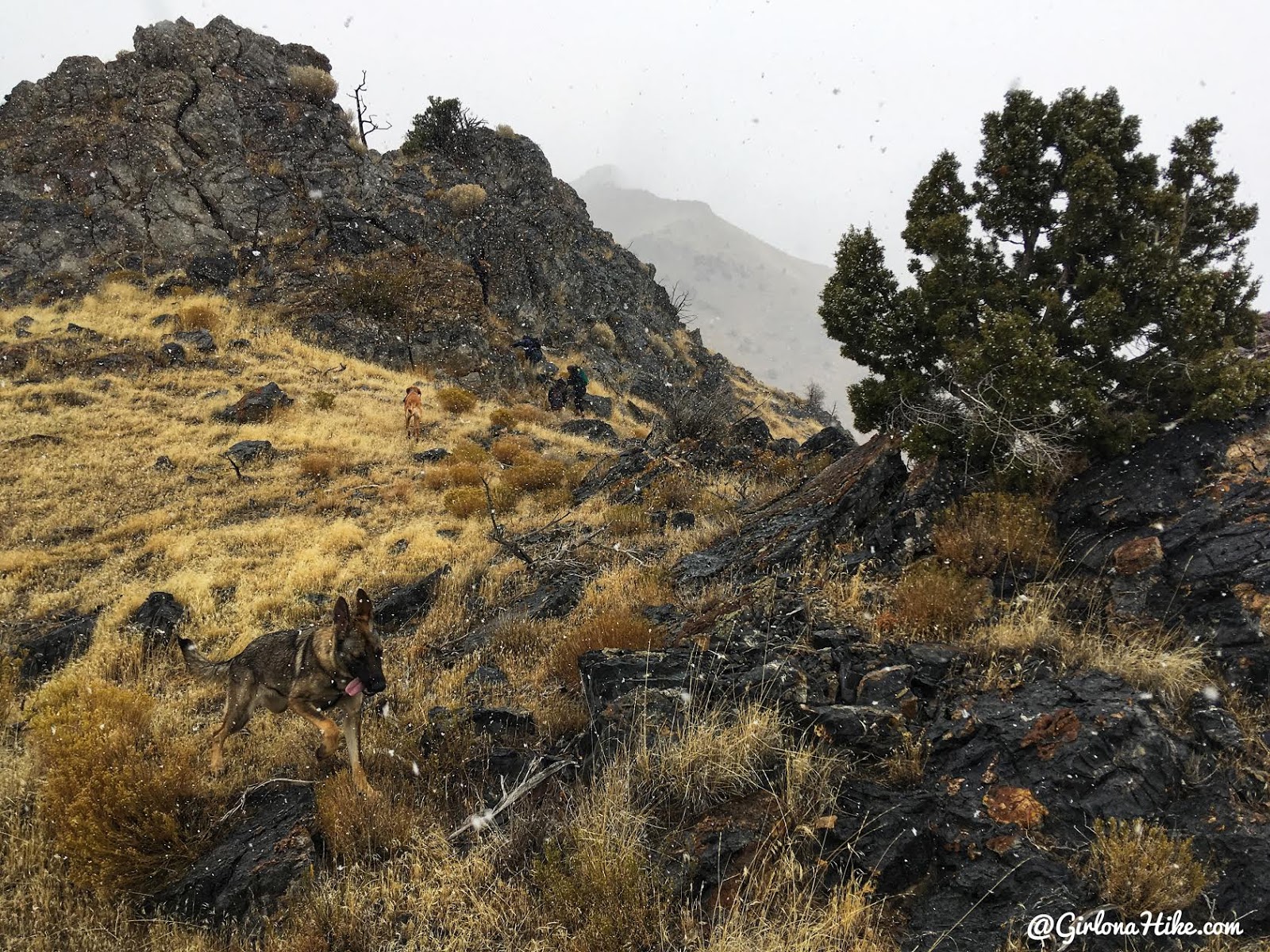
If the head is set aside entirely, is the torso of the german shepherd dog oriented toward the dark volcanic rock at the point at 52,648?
no

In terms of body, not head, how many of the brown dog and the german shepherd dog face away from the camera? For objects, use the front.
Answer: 1

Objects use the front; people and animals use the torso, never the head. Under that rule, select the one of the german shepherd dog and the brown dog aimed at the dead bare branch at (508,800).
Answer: the german shepherd dog

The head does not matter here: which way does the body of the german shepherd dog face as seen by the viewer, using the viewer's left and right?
facing the viewer and to the right of the viewer

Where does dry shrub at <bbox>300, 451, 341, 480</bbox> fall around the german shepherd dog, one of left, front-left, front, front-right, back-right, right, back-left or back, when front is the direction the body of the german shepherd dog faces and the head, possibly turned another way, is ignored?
back-left

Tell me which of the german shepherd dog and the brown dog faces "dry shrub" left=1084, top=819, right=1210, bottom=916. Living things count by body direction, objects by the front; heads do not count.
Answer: the german shepherd dog

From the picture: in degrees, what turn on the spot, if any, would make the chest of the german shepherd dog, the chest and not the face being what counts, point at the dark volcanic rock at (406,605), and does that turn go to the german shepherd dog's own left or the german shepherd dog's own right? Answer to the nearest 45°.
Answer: approximately 135° to the german shepherd dog's own left

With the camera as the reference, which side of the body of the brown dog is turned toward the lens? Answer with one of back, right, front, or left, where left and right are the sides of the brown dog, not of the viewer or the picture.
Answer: back

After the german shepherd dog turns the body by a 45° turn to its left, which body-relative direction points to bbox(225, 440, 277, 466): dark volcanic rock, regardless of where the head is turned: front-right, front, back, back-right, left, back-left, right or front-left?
left

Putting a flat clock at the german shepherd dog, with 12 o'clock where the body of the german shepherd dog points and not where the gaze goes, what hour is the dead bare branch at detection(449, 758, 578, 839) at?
The dead bare branch is roughly at 12 o'clock from the german shepherd dog.

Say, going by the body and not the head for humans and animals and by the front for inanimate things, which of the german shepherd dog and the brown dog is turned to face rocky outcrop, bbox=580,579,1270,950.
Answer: the german shepherd dog

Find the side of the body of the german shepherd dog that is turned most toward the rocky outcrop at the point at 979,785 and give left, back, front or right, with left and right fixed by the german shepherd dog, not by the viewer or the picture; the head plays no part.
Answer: front

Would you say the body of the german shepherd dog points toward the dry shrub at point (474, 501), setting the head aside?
no
